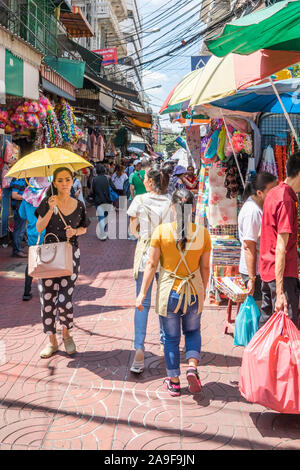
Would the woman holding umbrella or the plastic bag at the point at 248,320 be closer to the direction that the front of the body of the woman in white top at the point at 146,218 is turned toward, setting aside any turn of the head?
the woman holding umbrella

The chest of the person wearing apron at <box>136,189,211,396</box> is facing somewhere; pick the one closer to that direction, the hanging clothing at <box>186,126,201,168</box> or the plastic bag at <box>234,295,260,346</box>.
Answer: the hanging clothing

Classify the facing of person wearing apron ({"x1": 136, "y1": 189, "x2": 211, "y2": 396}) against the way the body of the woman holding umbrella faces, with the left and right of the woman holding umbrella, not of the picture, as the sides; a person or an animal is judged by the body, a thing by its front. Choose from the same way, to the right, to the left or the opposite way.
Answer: the opposite way

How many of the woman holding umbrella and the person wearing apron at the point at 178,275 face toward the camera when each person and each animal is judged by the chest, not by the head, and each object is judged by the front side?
1

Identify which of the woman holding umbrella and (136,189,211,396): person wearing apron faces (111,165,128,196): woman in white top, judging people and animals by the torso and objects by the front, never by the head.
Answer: the person wearing apron

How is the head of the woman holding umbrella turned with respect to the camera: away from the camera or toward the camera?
toward the camera

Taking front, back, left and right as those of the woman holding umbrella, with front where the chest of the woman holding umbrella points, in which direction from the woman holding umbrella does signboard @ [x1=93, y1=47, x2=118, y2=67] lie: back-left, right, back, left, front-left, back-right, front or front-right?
back

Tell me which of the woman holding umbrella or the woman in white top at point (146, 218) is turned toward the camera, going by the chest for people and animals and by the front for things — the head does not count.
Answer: the woman holding umbrella

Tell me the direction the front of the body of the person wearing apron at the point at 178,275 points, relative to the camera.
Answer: away from the camera

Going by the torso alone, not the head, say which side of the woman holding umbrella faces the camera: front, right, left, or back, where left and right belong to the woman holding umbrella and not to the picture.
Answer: front

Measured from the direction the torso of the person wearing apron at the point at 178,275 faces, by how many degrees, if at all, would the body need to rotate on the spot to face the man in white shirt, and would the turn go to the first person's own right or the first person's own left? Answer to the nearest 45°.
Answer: approximately 45° to the first person's own right

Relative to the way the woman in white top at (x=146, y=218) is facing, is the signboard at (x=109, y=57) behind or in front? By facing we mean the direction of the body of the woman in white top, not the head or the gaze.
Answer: in front

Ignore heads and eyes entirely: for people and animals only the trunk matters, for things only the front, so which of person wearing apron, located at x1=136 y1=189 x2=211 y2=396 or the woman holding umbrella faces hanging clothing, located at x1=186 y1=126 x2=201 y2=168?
the person wearing apron
